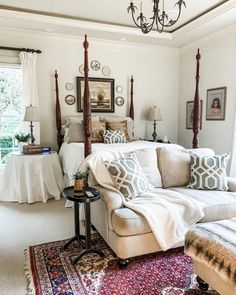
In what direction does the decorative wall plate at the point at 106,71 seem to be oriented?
toward the camera

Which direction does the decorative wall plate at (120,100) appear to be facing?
toward the camera

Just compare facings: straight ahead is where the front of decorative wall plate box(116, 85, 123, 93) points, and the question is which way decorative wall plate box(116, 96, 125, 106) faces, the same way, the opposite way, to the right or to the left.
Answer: the same way

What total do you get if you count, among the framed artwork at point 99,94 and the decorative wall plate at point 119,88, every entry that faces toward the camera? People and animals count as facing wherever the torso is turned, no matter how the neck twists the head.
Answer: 2

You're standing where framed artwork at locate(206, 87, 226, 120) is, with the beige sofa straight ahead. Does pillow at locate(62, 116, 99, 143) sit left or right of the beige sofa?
right

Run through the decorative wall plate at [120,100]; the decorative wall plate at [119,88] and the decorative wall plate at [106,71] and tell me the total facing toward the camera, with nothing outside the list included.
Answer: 3

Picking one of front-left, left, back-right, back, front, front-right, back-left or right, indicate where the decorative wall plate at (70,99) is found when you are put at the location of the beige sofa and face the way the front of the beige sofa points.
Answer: back

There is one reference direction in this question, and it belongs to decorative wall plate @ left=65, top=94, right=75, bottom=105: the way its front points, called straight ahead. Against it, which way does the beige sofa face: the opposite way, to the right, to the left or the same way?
the same way

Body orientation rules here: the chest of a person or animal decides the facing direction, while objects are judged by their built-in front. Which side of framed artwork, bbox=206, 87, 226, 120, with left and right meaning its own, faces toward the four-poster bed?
front

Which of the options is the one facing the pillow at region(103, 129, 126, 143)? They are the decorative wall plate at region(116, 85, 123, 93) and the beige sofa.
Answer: the decorative wall plate

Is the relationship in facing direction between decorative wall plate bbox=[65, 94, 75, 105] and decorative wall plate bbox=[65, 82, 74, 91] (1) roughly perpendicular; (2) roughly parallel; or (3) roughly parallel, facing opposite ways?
roughly parallel

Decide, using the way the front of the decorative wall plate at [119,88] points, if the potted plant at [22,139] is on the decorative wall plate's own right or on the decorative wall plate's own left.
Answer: on the decorative wall plate's own right

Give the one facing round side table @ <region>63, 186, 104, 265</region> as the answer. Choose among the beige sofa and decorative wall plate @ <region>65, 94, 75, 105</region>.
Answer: the decorative wall plate

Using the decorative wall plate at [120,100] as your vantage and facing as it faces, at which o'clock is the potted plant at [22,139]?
The potted plant is roughly at 2 o'clock from the decorative wall plate.

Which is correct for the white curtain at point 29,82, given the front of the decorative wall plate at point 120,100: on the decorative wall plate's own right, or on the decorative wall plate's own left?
on the decorative wall plate's own right

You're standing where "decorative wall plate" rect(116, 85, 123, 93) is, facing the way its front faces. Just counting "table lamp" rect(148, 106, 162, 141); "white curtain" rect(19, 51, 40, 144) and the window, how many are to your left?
1

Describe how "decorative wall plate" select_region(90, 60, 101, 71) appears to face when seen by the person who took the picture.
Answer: facing the viewer

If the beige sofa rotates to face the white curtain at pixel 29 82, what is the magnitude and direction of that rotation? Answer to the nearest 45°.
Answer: approximately 180°
